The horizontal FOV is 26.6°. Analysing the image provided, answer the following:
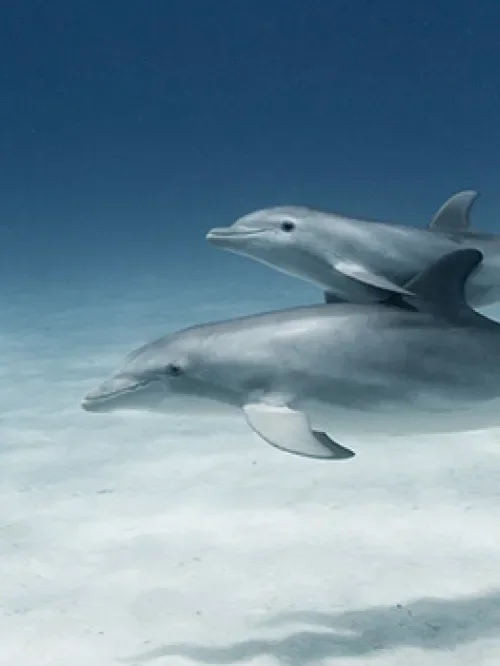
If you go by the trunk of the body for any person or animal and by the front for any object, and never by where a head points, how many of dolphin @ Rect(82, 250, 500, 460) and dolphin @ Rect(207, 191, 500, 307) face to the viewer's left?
2

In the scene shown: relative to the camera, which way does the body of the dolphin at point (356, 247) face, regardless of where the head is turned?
to the viewer's left

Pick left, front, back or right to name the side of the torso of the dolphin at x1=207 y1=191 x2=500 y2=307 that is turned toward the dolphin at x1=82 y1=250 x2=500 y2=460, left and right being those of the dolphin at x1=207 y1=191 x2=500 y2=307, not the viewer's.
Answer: left

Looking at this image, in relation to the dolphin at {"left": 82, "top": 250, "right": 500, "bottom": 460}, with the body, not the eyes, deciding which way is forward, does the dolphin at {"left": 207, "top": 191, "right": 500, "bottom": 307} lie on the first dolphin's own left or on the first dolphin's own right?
on the first dolphin's own right

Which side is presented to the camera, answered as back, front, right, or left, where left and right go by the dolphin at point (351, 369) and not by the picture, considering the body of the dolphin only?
left
